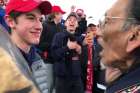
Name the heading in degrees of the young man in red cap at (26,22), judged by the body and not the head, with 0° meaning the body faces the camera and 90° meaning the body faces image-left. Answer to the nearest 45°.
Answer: approximately 315°

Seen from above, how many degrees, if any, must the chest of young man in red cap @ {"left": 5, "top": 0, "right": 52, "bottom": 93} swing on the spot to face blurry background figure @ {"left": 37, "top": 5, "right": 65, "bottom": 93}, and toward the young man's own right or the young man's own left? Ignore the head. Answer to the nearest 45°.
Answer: approximately 135° to the young man's own left

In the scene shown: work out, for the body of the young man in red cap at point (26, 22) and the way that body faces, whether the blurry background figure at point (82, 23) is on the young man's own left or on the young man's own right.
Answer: on the young man's own left
